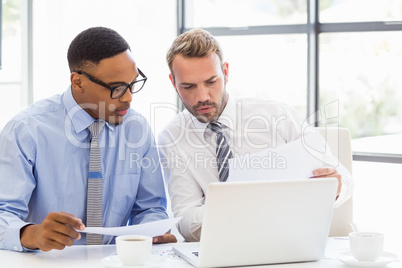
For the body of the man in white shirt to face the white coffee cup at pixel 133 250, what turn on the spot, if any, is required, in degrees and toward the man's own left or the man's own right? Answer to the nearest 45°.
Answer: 0° — they already face it

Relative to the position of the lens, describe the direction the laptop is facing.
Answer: facing away from the viewer and to the left of the viewer

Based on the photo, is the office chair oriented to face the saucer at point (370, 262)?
yes

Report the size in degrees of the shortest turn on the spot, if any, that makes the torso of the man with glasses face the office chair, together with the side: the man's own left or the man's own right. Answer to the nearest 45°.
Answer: approximately 45° to the man's own left

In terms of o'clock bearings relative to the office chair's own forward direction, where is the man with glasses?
The man with glasses is roughly at 2 o'clock from the office chair.

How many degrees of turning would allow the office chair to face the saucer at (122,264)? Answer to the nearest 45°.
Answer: approximately 45° to its right

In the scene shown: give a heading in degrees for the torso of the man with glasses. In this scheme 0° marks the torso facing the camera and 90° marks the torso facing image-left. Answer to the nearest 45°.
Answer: approximately 315°
